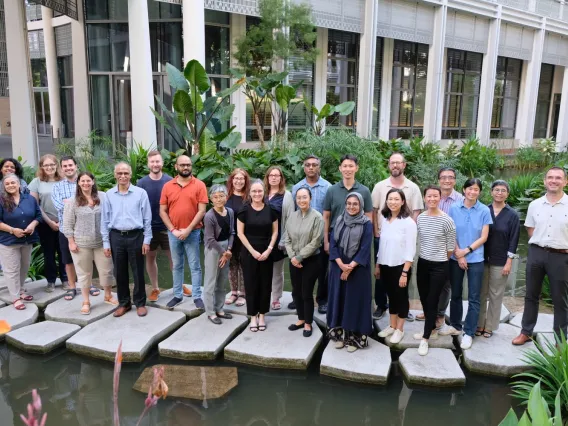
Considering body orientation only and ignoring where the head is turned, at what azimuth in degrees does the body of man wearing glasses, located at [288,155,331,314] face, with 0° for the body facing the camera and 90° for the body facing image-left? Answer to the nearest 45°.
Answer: approximately 0°

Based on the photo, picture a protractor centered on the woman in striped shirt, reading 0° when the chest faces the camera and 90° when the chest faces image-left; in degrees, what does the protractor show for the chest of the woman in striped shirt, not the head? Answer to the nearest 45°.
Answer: approximately 45°

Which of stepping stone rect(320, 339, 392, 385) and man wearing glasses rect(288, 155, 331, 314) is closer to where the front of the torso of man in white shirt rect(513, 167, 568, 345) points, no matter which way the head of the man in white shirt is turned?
the stepping stone

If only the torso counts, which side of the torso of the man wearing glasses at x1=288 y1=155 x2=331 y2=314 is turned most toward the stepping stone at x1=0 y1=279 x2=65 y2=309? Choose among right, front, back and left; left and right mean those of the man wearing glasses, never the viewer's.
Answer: right

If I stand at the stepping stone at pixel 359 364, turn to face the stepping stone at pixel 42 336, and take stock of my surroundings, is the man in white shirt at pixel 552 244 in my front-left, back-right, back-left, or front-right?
back-right

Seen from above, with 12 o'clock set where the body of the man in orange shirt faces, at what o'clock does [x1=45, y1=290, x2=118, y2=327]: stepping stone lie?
The stepping stone is roughly at 3 o'clock from the man in orange shirt.

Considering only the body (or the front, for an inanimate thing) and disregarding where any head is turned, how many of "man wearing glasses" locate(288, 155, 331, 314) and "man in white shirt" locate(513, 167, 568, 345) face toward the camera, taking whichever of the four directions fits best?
2

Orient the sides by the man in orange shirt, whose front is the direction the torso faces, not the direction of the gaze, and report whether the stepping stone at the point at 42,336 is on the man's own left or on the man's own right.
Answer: on the man's own right

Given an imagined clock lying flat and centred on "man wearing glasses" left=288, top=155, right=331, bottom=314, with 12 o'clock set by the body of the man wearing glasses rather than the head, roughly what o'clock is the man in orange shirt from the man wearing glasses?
The man in orange shirt is roughly at 3 o'clock from the man wearing glasses.

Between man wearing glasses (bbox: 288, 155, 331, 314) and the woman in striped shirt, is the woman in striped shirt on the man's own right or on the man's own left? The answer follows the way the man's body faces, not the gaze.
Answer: on the man's own left
